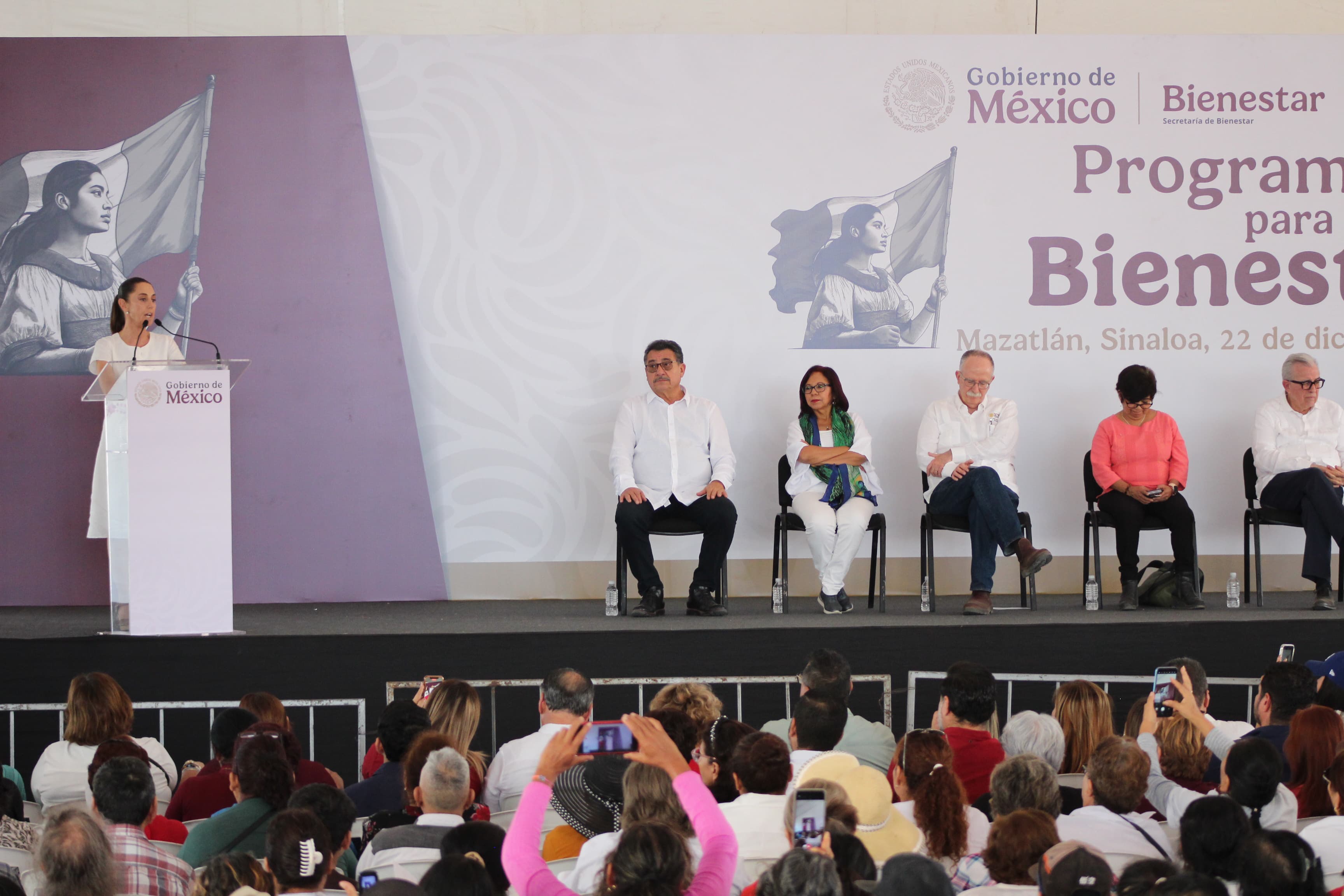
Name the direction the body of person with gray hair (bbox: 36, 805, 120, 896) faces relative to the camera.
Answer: away from the camera

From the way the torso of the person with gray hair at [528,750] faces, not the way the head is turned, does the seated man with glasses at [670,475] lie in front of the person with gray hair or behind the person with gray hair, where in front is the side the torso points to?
in front

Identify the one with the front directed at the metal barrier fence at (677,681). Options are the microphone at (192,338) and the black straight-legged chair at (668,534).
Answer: the black straight-legged chair

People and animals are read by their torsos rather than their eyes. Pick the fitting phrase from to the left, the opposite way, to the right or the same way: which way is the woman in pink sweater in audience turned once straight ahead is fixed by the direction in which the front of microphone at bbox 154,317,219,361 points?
to the right

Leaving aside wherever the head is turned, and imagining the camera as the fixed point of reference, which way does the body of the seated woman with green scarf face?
toward the camera

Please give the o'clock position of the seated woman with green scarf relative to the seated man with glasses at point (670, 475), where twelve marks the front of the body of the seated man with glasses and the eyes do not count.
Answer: The seated woman with green scarf is roughly at 9 o'clock from the seated man with glasses.

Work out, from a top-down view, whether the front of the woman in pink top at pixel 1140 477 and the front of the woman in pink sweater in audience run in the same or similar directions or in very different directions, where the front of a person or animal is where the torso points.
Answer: very different directions

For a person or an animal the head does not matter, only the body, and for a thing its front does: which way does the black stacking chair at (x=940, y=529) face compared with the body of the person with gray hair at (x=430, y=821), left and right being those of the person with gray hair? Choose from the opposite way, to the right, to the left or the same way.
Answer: the opposite way

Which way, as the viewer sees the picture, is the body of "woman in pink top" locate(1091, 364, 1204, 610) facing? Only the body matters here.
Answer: toward the camera

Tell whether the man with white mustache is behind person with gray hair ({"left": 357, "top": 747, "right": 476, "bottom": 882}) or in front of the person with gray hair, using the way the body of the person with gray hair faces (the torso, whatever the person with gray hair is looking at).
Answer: in front

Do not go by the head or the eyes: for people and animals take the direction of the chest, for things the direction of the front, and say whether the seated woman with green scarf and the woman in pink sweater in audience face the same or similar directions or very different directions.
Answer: very different directions

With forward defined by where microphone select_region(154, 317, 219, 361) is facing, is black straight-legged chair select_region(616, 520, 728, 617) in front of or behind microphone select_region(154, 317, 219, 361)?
behind

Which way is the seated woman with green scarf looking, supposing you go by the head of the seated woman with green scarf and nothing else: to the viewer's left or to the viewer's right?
to the viewer's left

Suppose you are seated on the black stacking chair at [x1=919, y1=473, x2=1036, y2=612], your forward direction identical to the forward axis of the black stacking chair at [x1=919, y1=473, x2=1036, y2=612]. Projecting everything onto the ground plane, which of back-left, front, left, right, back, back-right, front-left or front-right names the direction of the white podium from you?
front-right

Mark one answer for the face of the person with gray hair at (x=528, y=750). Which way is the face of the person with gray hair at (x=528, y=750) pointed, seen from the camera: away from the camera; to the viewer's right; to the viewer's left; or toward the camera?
away from the camera

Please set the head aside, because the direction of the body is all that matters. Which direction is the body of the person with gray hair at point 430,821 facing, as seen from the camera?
away from the camera

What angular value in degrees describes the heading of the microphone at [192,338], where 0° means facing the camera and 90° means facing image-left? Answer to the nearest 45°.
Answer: approximately 90°

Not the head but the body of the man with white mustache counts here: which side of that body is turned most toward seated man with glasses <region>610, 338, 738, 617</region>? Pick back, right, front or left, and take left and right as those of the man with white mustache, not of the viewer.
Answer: right

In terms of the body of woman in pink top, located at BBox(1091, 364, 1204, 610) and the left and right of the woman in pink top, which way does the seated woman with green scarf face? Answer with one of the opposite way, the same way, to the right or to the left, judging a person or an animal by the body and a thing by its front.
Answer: the same way
